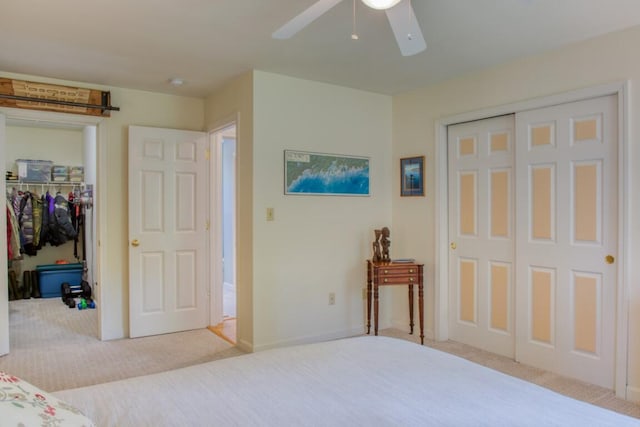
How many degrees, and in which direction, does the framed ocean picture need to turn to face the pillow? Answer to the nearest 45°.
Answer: approximately 45° to its right

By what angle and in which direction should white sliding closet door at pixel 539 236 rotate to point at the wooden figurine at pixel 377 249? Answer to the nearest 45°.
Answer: approximately 45° to its right

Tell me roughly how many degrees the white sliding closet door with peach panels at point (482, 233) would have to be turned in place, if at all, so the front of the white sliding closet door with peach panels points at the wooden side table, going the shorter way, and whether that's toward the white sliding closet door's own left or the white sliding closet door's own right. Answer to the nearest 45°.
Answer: approximately 45° to the white sliding closet door's own right

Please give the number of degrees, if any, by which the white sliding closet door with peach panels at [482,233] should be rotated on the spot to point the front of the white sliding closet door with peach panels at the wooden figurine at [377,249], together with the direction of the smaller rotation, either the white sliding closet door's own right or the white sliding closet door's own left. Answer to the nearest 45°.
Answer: approximately 45° to the white sliding closet door's own right

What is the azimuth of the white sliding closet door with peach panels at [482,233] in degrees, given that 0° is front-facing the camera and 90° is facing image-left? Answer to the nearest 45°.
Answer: approximately 45°

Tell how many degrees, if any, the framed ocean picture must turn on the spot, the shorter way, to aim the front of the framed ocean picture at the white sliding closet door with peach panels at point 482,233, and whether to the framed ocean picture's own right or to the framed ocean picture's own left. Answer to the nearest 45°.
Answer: approximately 45° to the framed ocean picture's own left

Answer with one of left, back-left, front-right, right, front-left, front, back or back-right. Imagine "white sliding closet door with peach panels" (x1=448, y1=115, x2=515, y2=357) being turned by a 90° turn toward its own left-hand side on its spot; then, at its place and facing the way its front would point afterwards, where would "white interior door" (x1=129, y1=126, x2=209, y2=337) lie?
back-right

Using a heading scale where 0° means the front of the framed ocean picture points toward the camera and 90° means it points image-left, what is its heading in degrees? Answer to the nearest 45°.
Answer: approximately 315°

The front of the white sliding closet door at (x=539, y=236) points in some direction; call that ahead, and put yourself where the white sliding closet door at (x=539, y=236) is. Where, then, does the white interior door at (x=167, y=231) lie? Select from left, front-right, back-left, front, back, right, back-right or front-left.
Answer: front-right

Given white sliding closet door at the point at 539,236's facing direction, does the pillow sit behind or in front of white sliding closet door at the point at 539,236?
in front

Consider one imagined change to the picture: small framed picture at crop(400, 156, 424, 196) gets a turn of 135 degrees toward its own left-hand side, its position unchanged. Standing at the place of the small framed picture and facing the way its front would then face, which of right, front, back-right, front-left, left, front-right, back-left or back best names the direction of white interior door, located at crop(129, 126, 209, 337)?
back

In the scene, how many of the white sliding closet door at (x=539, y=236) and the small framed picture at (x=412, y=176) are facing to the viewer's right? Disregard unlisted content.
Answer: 0

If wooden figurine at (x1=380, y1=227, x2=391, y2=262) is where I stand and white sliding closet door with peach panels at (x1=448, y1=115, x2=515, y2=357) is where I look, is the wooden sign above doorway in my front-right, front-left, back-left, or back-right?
back-right

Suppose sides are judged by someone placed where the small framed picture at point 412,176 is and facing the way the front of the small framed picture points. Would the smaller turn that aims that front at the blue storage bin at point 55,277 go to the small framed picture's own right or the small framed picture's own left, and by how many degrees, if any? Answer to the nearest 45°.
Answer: approximately 45° to the small framed picture's own right

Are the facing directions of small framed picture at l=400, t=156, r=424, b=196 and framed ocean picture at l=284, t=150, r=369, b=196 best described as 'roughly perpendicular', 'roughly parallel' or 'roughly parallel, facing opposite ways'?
roughly perpendicular

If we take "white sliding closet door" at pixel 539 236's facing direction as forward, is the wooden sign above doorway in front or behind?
in front

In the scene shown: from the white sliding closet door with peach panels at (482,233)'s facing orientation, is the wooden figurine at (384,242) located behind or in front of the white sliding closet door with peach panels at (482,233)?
in front

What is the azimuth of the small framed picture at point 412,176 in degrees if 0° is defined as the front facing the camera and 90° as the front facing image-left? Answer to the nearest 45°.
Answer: approximately 45°
